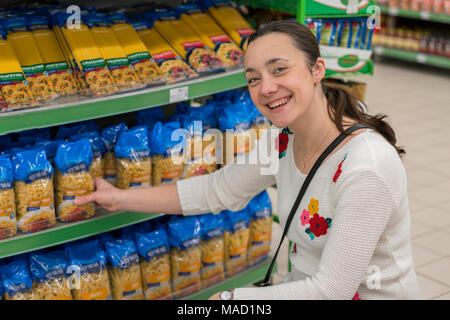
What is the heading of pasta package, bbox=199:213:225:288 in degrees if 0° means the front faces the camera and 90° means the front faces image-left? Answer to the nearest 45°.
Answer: approximately 315°

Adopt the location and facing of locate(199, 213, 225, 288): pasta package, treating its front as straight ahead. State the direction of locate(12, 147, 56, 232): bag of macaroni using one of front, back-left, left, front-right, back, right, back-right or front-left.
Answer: right

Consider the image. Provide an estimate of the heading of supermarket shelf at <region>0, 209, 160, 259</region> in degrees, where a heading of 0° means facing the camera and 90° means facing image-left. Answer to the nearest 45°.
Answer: approximately 315°

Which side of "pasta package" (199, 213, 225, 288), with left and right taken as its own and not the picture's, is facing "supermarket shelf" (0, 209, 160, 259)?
right

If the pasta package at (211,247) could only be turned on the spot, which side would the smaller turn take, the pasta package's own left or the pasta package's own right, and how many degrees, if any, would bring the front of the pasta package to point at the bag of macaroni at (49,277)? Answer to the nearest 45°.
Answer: approximately 90° to the pasta package's own right

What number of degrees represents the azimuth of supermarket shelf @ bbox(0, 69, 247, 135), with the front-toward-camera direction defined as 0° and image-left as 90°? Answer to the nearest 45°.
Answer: approximately 315°

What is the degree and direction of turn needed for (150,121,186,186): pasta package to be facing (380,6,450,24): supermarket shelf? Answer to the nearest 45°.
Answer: approximately 90° to its left

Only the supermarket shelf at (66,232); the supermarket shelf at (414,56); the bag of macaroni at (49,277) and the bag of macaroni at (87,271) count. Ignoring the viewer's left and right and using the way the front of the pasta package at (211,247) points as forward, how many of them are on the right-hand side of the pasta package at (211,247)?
3
